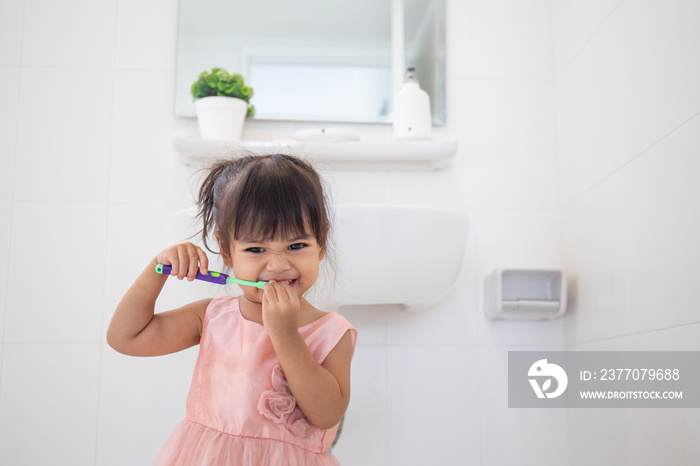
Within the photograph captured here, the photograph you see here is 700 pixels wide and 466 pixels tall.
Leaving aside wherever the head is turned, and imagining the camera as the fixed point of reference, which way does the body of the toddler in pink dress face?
toward the camera

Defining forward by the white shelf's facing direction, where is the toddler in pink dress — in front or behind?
in front

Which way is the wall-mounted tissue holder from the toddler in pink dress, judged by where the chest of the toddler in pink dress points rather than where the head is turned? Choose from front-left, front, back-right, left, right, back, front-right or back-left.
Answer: back-left

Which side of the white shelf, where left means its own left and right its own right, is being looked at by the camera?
front

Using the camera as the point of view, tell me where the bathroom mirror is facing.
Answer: facing the viewer

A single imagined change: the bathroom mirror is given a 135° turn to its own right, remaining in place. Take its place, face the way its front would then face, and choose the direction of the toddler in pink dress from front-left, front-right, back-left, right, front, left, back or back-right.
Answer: back-left
